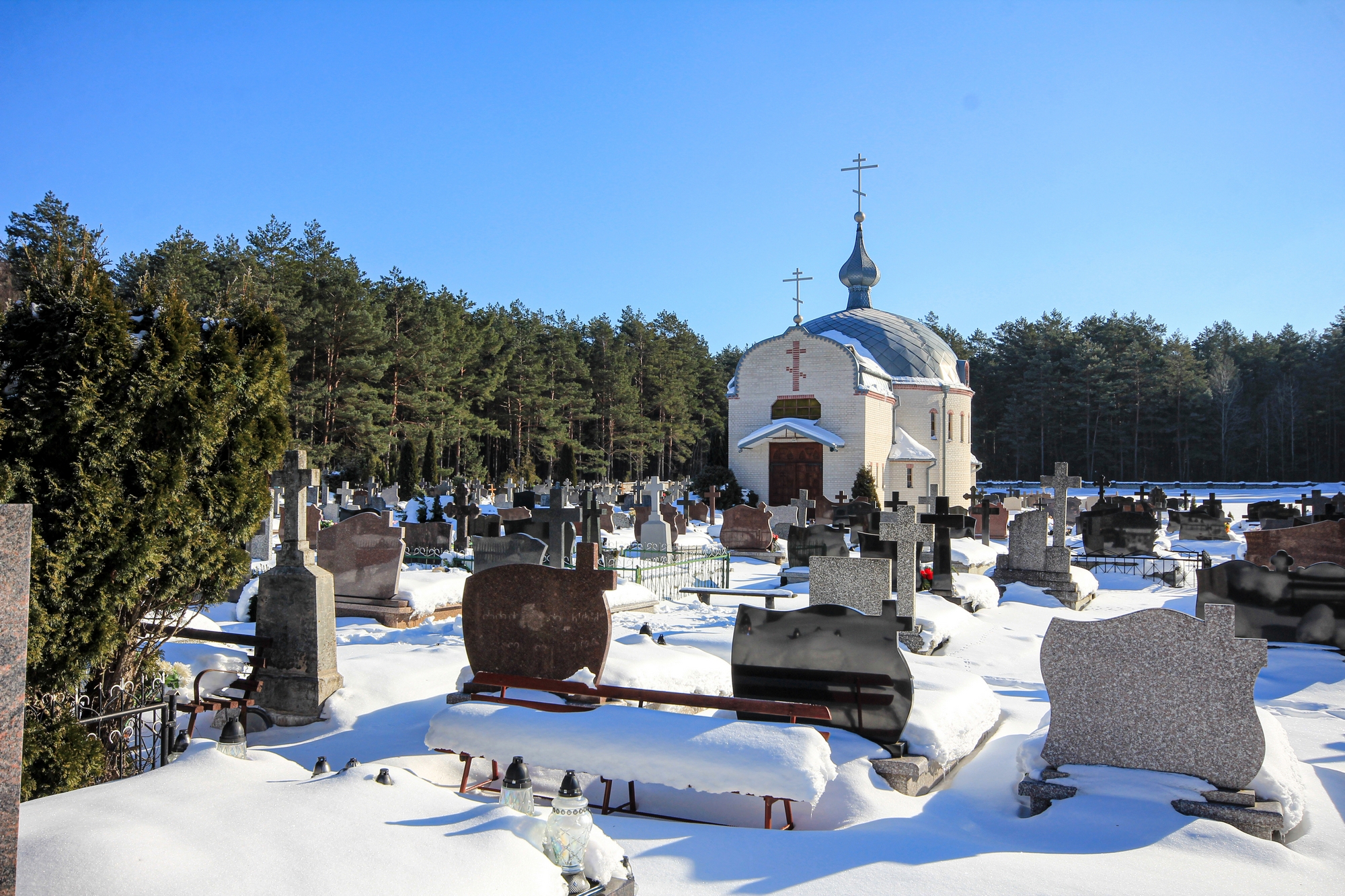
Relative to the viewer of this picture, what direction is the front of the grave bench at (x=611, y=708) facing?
facing the viewer

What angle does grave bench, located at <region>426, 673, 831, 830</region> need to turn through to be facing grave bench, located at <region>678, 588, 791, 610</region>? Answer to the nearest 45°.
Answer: approximately 180°

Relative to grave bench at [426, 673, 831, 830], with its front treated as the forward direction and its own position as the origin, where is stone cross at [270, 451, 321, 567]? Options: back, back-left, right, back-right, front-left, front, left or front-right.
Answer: back-right

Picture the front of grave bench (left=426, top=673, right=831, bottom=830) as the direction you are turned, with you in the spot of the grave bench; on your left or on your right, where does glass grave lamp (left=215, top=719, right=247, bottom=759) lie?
on your right
